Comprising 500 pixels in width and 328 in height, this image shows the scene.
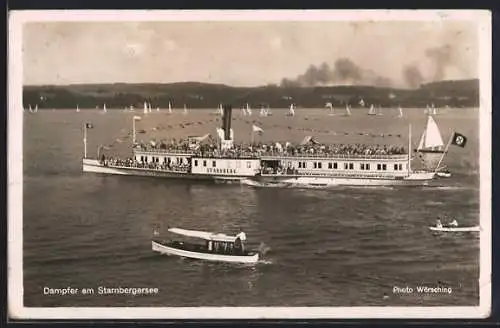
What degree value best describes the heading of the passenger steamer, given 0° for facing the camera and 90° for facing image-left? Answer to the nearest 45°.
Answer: approximately 90°

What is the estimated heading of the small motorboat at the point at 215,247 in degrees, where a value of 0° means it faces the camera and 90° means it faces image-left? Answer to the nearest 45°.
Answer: approximately 90°

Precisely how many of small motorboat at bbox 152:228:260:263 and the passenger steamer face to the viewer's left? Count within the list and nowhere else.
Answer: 2
